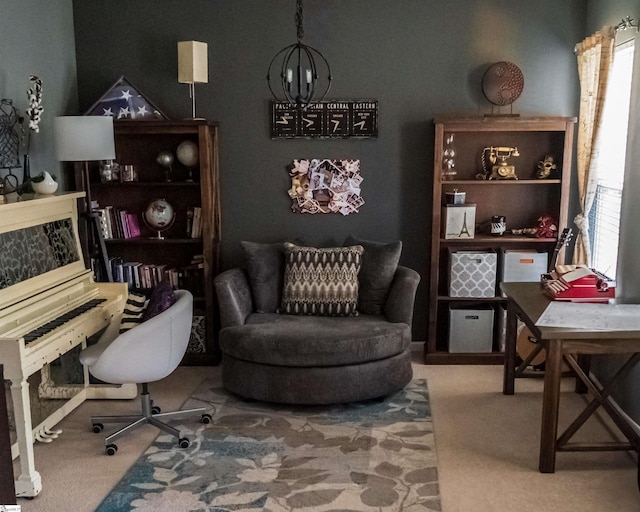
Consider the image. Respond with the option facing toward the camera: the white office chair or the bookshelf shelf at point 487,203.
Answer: the bookshelf shelf

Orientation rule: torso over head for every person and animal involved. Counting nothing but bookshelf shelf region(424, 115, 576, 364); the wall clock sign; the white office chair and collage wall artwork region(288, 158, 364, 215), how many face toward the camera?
3

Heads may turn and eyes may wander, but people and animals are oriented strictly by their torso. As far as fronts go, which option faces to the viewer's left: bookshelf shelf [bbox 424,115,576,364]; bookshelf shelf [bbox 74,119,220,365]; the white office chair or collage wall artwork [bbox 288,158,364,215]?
the white office chair

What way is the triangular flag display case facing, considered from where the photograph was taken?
facing the viewer

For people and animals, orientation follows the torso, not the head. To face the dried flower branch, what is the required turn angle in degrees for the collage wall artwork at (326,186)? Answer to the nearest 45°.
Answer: approximately 45° to its right

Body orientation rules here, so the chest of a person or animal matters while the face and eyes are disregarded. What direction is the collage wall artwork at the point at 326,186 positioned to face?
toward the camera

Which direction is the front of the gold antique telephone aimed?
toward the camera

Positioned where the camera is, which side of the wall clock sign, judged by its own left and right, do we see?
front

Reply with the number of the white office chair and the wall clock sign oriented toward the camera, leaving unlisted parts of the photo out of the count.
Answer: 1

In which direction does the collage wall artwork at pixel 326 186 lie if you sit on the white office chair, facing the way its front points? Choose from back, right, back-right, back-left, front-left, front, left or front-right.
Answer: back-right

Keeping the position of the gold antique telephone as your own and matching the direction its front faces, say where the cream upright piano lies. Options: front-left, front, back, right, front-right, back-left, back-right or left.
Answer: front-right

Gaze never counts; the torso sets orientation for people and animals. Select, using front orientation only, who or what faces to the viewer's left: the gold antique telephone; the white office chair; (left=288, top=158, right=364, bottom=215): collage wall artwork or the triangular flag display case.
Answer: the white office chair

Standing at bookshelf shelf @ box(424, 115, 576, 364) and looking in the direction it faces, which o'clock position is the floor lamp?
The floor lamp is roughly at 2 o'clock from the bookshelf shelf.

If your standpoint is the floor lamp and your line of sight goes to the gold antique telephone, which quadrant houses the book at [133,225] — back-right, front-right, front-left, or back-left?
front-left

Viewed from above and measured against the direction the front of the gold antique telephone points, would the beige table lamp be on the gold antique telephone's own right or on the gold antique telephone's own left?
on the gold antique telephone's own right

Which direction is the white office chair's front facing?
to the viewer's left
